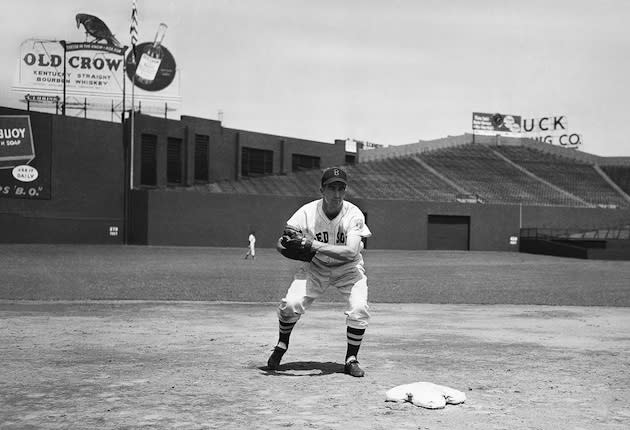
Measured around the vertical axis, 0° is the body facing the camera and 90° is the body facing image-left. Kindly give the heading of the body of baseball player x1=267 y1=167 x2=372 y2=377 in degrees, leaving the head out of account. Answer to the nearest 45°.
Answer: approximately 0°
